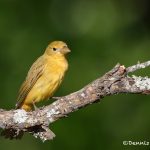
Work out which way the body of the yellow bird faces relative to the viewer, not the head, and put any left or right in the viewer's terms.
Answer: facing the viewer and to the right of the viewer
